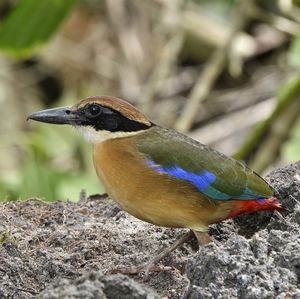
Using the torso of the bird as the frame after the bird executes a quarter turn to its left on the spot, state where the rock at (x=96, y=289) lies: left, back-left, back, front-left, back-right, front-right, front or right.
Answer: front

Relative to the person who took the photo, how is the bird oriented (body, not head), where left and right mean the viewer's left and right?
facing to the left of the viewer

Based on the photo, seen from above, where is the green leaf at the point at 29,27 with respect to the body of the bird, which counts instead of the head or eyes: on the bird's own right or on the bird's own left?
on the bird's own right

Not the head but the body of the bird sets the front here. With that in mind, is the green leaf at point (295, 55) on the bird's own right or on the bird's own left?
on the bird's own right
